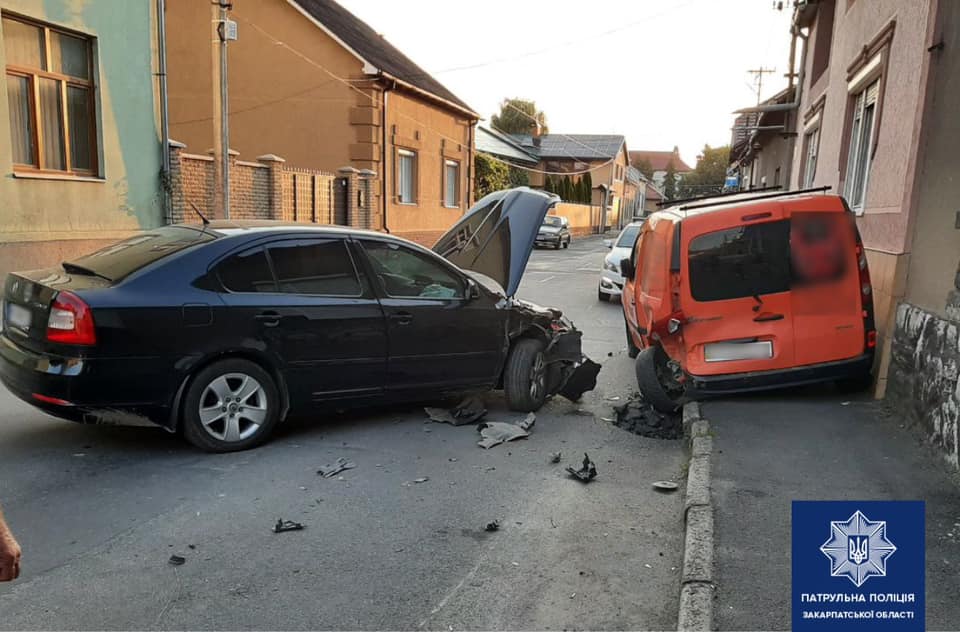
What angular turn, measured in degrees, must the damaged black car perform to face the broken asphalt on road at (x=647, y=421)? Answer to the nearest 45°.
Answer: approximately 45° to its right

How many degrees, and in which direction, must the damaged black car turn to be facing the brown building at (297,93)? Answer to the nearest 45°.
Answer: approximately 45° to its left

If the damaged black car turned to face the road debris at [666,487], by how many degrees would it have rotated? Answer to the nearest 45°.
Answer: approximately 90° to its right

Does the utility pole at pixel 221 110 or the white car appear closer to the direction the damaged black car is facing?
the white car

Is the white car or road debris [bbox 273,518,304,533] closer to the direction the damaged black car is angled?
the white car

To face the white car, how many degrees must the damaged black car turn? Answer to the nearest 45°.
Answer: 0° — it already faces it

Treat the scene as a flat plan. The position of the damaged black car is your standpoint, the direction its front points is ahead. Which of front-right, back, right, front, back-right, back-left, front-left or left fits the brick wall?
front-left

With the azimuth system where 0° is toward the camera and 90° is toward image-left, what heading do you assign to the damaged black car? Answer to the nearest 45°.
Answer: approximately 225°

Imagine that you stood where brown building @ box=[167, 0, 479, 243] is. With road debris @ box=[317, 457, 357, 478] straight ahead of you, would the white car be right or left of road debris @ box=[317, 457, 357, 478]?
left
